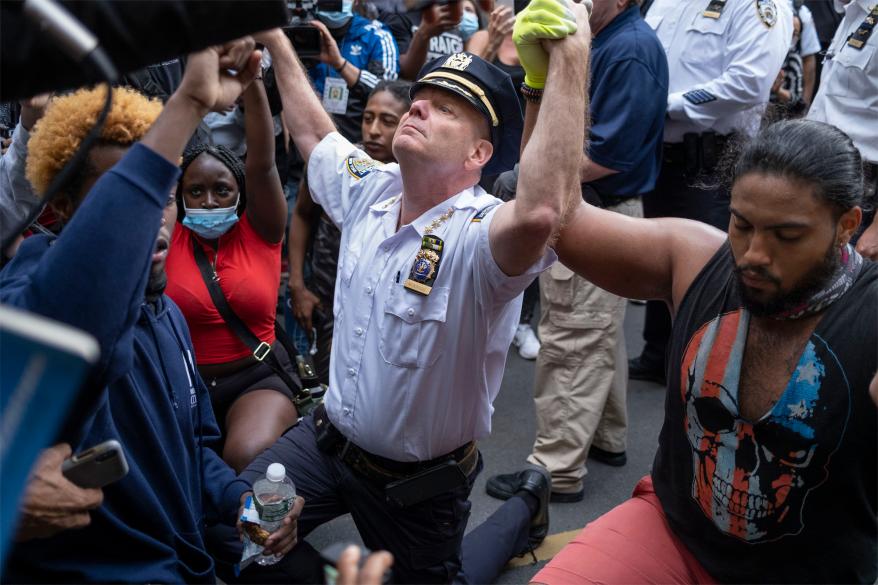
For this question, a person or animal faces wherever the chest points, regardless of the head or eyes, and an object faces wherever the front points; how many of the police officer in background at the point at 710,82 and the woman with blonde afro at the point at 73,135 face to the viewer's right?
1

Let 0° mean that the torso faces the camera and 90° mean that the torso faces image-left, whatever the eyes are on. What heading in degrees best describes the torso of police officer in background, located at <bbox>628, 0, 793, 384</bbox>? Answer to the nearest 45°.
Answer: approximately 45°

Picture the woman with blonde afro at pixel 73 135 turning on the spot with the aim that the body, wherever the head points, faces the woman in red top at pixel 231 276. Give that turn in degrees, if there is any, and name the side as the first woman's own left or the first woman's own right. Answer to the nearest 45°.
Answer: approximately 90° to the first woman's own left

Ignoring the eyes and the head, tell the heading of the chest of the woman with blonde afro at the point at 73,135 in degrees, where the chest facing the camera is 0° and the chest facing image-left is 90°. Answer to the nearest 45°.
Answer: approximately 270°
